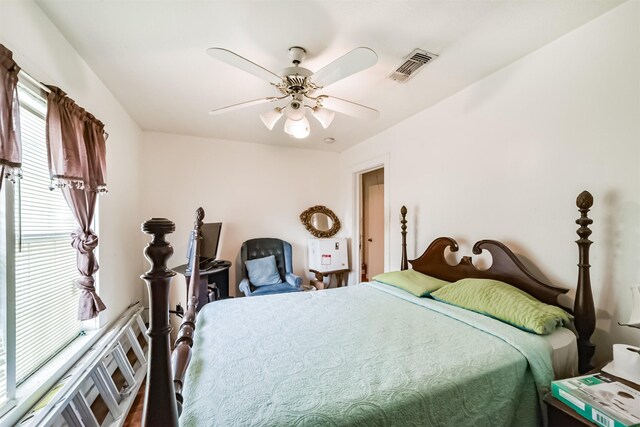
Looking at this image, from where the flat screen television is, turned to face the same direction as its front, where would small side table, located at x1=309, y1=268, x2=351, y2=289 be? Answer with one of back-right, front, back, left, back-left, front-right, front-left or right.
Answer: front-left

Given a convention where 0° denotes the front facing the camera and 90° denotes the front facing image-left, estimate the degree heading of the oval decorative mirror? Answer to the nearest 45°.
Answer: approximately 0°

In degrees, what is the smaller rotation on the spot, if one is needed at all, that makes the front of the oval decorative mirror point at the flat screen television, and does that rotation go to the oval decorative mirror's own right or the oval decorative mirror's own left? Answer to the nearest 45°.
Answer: approximately 45° to the oval decorative mirror's own right

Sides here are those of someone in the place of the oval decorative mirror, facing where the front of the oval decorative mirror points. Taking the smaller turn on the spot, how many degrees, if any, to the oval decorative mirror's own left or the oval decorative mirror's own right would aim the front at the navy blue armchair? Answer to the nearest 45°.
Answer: approximately 45° to the oval decorative mirror's own right

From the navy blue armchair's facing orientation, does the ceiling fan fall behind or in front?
in front

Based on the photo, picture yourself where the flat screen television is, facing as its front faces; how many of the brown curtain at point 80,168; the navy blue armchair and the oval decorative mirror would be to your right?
1

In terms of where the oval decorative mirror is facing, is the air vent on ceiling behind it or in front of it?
in front

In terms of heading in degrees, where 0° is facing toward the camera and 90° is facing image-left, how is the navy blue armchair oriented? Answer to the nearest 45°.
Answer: approximately 0°

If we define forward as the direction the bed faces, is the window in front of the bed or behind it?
in front

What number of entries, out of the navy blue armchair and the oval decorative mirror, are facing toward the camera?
2

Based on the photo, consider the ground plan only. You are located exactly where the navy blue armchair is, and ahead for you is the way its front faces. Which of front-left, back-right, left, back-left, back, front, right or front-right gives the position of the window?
front-right

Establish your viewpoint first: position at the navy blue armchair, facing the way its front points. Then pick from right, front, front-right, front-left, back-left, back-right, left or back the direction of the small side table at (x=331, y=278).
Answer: left

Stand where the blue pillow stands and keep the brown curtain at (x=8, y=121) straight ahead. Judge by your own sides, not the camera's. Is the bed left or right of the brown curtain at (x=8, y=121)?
left

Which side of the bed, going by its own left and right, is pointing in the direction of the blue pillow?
right

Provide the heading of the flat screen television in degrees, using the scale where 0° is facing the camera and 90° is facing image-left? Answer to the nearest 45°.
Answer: approximately 315°
